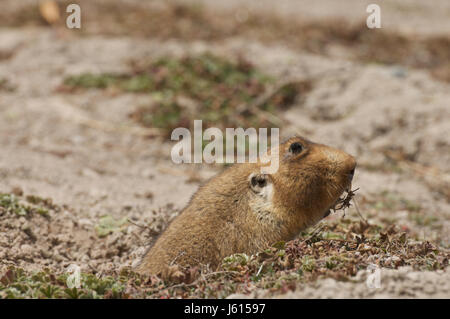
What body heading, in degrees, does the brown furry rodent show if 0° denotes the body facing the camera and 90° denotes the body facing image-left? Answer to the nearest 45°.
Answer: approximately 270°
